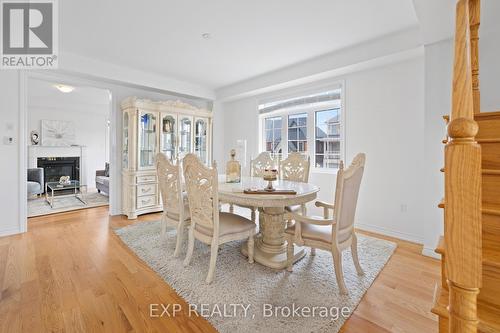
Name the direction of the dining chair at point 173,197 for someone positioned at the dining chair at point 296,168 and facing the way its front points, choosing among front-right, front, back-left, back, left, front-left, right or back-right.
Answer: front

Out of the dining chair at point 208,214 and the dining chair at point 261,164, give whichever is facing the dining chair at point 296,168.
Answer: the dining chair at point 208,214

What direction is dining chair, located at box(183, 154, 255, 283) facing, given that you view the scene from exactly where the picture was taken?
facing away from the viewer and to the right of the viewer

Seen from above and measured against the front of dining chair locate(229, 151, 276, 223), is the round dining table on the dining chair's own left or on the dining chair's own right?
on the dining chair's own left

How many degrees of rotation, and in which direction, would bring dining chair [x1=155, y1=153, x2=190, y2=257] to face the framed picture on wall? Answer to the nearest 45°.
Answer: approximately 90° to its left

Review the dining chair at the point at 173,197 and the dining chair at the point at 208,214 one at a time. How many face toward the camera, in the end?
0

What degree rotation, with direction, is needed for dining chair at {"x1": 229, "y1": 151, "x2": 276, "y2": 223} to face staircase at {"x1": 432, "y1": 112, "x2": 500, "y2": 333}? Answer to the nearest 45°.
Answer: approximately 45° to its left

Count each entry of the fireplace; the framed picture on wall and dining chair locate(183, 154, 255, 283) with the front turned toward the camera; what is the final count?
2

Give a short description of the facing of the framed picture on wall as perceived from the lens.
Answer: facing the viewer

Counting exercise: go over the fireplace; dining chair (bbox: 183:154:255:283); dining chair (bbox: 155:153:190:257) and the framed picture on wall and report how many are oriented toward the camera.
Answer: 2

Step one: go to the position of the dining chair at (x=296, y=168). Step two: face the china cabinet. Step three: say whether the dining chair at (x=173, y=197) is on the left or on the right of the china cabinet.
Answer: left

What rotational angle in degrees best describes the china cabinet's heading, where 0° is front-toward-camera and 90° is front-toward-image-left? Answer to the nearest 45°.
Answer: approximately 315°

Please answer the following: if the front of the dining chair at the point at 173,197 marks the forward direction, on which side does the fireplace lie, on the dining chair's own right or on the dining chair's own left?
on the dining chair's own left

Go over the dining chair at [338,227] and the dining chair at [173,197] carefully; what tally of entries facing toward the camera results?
0

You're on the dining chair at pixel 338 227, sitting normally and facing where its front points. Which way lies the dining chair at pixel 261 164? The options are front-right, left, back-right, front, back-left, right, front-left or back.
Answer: front
